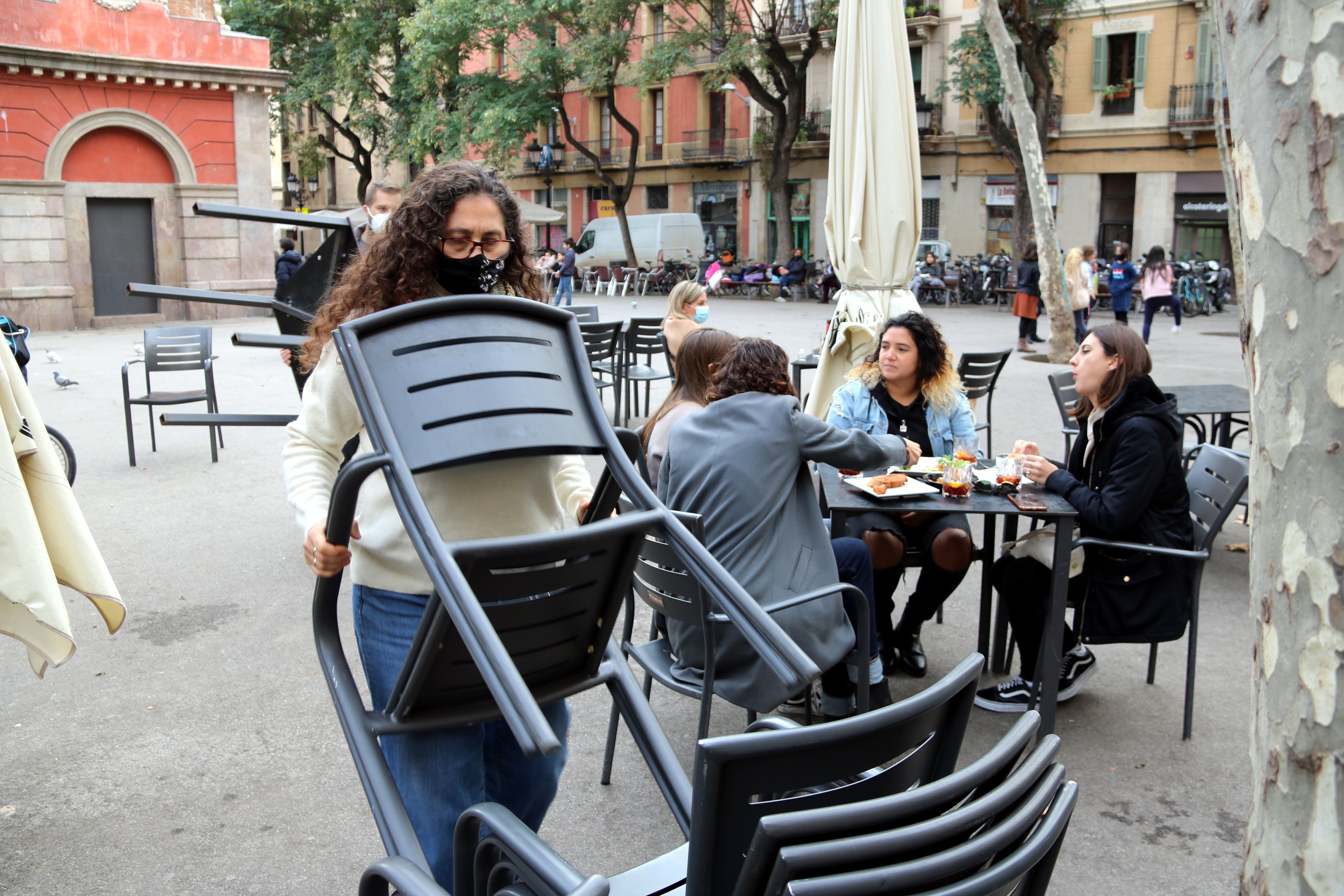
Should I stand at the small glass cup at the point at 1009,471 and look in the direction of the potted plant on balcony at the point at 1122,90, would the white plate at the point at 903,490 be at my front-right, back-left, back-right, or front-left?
back-left

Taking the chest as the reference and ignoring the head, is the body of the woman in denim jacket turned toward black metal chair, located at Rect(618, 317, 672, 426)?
no

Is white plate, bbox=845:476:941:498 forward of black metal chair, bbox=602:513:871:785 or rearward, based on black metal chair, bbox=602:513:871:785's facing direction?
forward

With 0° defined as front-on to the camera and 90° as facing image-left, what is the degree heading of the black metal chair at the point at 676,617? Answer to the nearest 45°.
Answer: approximately 225°

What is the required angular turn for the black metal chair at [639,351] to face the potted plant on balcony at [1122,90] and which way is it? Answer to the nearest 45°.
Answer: approximately 135° to its left

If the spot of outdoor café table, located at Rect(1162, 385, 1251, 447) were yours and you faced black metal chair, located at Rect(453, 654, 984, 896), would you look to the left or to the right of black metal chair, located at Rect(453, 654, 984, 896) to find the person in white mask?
right

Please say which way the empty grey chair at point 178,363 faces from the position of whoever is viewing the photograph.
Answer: facing the viewer

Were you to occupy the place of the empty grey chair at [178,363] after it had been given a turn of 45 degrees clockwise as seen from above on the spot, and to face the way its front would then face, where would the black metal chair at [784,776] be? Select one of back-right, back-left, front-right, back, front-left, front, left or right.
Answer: front-left

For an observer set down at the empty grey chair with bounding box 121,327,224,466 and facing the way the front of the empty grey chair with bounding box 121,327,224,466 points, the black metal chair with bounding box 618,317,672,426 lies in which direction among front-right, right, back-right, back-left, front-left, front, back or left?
left

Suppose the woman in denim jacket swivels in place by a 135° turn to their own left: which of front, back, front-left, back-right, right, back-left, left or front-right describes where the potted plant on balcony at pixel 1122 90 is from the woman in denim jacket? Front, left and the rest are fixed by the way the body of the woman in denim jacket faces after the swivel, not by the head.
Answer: front-left

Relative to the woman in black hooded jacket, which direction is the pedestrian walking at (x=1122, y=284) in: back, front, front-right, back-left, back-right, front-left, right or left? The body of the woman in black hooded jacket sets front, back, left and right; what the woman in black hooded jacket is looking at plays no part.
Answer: right

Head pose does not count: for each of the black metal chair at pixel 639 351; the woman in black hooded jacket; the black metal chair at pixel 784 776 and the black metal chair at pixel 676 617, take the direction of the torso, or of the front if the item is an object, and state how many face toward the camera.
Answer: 1

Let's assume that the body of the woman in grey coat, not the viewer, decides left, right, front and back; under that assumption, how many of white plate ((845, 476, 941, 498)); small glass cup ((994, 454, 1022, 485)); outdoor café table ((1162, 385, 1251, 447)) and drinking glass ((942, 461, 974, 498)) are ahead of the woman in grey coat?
4

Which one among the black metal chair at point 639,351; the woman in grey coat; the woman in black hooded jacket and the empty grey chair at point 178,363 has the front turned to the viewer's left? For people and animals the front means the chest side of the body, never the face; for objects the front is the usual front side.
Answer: the woman in black hooded jacket

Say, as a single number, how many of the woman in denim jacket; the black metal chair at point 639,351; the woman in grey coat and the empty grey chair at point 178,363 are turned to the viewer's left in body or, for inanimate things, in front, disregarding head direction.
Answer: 0

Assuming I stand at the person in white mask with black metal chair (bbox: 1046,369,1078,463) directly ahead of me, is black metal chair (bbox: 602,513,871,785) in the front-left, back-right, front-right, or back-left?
front-right

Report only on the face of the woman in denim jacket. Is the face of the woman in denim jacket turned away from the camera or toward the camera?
toward the camera

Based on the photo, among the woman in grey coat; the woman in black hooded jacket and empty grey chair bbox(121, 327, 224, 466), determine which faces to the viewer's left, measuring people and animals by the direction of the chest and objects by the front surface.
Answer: the woman in black hooded jacket
